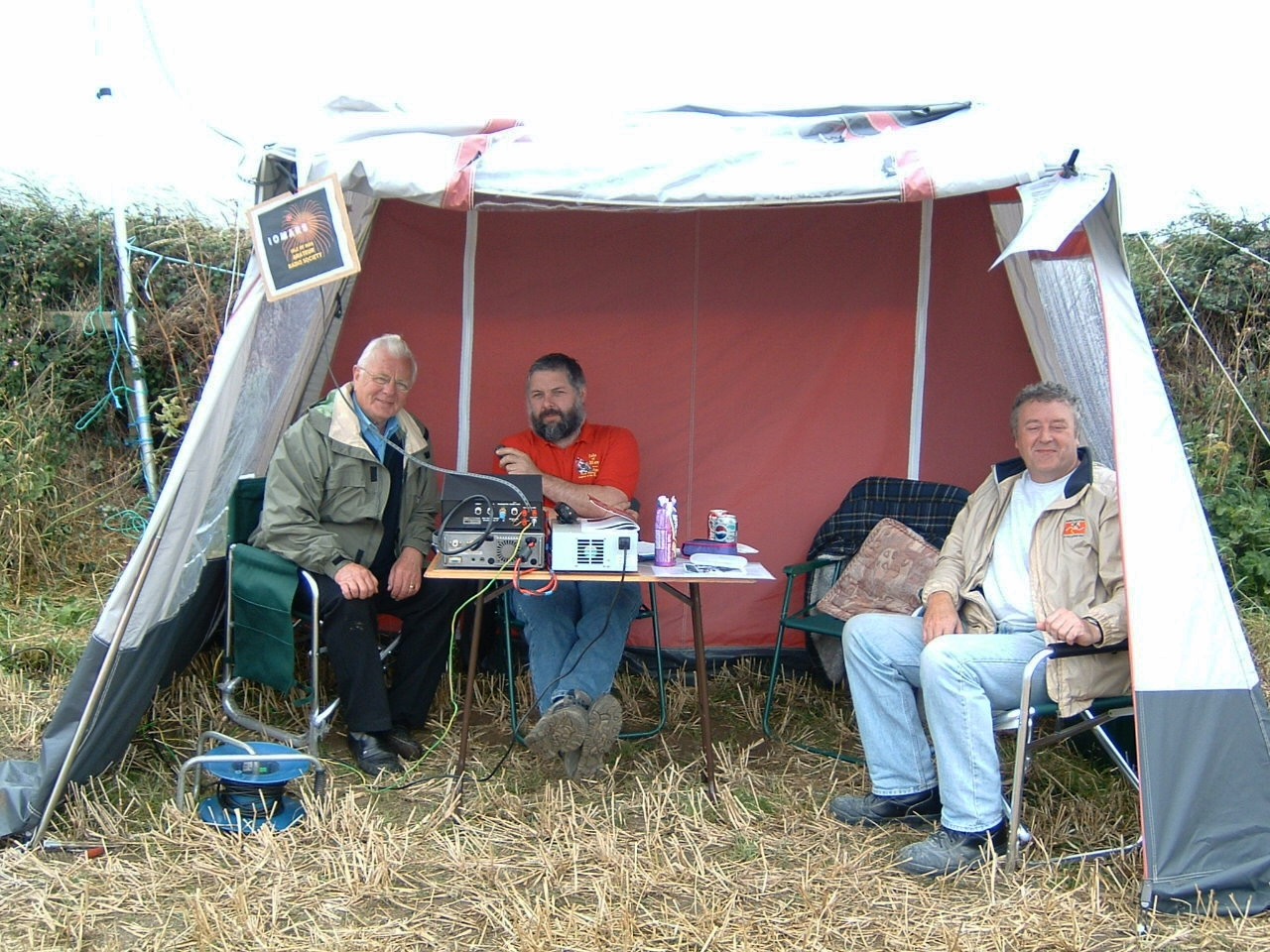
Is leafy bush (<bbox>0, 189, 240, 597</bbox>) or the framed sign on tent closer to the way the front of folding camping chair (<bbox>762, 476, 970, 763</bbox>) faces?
the framed sign on tent

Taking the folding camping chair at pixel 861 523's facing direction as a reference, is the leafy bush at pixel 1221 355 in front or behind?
behind

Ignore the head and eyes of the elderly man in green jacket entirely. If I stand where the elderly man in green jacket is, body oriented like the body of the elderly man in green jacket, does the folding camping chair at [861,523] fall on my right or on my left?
on my left
